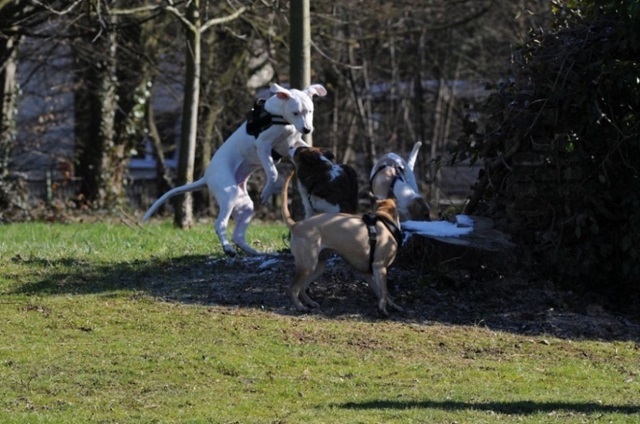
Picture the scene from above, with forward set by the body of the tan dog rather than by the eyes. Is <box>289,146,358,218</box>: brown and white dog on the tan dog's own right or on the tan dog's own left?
on the tan dog's own left

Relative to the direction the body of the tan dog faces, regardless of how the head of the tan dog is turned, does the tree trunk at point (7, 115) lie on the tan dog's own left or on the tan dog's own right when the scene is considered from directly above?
on the tan dog's own left

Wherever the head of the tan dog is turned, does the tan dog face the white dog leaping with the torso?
no

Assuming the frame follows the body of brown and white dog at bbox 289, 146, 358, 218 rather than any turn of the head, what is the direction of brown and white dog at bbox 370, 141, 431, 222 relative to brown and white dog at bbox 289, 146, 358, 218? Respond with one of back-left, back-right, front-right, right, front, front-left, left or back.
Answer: back-right

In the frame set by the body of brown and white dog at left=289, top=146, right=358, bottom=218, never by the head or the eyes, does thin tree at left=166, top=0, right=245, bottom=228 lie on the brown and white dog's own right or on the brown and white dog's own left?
on the brown and white dog's own right

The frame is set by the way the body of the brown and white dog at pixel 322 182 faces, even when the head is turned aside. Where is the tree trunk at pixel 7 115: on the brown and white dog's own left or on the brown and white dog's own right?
on the brown and white dog's own right

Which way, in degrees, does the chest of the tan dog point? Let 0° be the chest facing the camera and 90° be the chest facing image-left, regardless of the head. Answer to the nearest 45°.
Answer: approximately 270°

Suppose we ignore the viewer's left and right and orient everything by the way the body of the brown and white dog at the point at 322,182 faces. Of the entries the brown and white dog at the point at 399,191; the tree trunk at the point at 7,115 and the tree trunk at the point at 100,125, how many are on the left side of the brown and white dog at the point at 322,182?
0

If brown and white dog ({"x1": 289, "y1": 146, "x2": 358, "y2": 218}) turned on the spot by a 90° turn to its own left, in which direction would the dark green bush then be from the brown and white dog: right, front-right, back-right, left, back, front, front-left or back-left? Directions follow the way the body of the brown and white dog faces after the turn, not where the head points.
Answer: left

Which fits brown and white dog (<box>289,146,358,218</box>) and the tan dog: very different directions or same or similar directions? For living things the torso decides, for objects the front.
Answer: very different directions

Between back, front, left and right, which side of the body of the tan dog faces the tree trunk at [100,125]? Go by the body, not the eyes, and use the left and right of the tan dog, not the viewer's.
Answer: left

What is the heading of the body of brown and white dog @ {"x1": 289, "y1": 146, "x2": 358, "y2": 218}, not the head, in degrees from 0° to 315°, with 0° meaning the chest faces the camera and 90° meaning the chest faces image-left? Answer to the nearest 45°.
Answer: approximately 90°

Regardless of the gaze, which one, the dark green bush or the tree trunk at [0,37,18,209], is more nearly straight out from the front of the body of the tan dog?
the dark green bush
